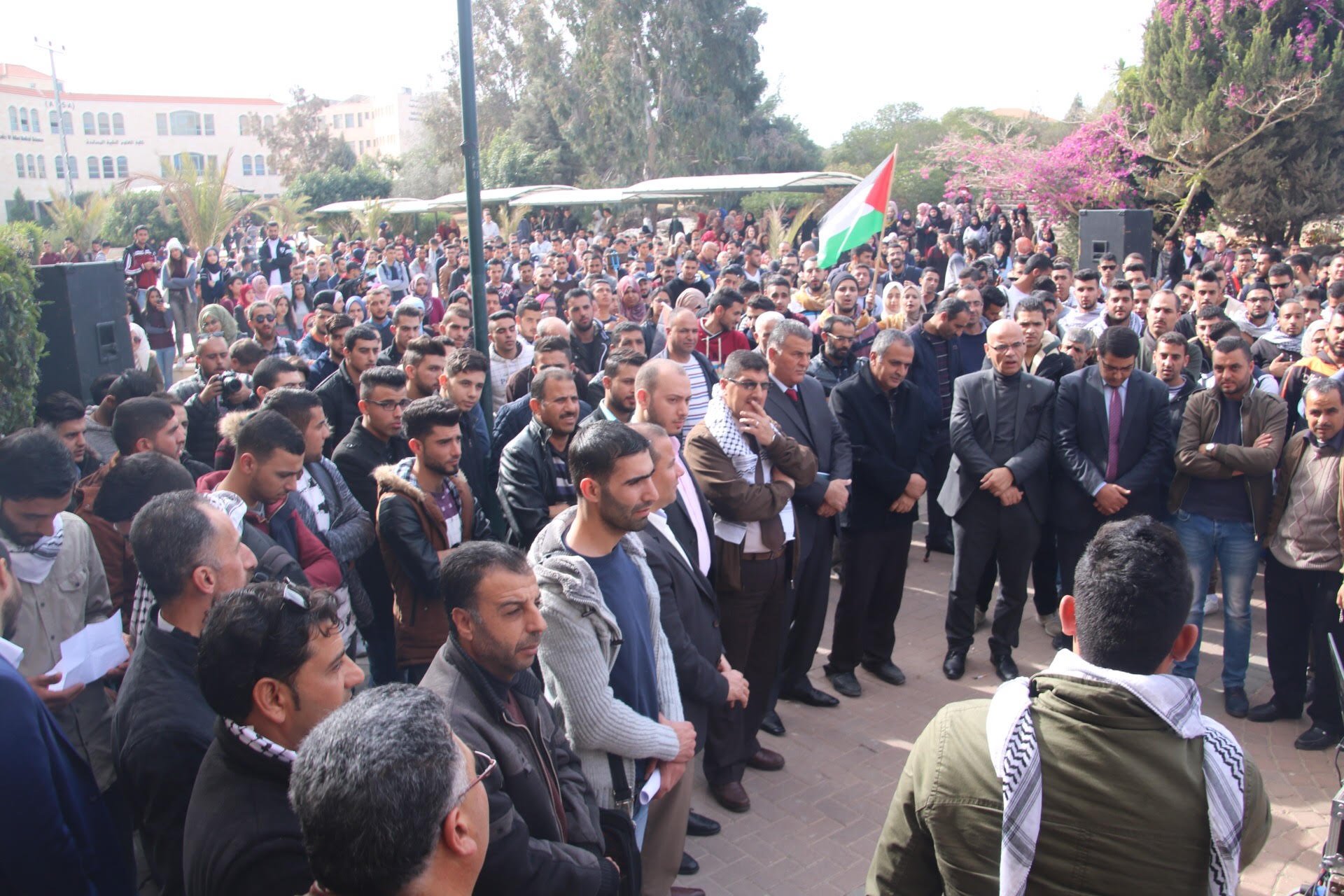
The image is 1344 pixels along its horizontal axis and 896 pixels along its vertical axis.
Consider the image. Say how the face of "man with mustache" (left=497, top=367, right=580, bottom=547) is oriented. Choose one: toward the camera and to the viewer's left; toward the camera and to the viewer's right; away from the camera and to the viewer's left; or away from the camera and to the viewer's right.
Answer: toward the camera and to the viewer's right

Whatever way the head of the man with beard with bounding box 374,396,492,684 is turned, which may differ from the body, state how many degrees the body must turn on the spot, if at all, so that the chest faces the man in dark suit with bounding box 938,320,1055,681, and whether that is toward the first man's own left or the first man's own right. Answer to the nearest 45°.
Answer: approximately 45° to the first man's own left

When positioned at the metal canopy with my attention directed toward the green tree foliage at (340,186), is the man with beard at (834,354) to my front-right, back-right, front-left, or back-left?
back-left

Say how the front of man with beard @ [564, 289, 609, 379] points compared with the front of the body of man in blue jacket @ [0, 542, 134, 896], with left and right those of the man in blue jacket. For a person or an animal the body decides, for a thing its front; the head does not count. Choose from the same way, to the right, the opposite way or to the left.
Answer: to the right

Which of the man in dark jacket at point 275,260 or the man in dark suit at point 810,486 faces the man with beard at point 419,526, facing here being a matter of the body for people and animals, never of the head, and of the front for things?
the man in dark jacket at point 275,260

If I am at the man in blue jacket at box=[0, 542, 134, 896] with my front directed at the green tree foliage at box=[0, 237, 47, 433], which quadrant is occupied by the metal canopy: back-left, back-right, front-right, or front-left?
front-right

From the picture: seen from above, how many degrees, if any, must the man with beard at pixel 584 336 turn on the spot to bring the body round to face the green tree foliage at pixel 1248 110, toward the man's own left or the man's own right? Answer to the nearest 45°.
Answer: approximately 90° to the man's own left

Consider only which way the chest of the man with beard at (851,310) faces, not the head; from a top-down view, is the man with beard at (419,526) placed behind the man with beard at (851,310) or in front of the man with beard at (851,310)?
in front

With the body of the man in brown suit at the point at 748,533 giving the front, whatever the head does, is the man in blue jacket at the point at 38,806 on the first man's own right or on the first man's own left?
on the first man's own right

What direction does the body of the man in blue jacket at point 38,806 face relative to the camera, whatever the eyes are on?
to the viewer's right

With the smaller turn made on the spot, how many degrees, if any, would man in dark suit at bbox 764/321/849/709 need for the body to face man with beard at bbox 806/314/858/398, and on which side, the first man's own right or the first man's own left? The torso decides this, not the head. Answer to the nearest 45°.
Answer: approximately 135° to the first man's own left

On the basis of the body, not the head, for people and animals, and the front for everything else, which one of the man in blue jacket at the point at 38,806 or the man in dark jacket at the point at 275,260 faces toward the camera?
the man in dark jacket

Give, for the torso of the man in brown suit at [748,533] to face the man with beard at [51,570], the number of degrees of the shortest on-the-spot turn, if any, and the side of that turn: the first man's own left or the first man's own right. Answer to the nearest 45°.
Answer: approximately 90° to the first man's own right
